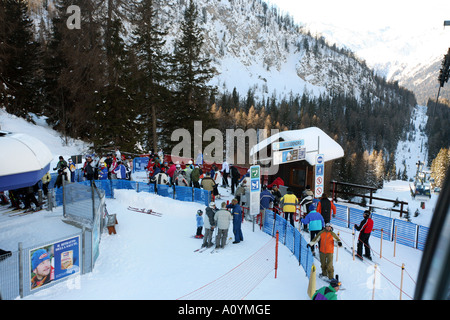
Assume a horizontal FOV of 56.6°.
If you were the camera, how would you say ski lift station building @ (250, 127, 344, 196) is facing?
facing the viewer and to the left of the viewer

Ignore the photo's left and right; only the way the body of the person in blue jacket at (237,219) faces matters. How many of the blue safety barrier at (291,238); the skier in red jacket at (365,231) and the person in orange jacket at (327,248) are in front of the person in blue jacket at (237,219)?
0

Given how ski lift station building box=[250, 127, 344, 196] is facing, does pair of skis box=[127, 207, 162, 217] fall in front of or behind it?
in front

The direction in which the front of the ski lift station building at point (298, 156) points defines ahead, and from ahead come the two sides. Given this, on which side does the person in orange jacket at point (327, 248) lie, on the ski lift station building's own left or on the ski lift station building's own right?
on the ski lift station building's own left

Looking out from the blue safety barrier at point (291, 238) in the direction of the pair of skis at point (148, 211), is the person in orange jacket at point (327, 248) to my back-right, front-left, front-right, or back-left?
back-left

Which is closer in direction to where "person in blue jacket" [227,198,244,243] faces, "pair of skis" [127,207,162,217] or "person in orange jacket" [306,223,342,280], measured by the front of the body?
the pair of skis

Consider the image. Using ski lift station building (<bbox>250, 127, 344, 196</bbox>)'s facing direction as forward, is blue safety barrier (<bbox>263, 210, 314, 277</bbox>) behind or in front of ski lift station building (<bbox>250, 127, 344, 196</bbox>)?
in front

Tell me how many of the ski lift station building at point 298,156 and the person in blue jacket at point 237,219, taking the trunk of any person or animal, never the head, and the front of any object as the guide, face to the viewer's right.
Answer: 0
